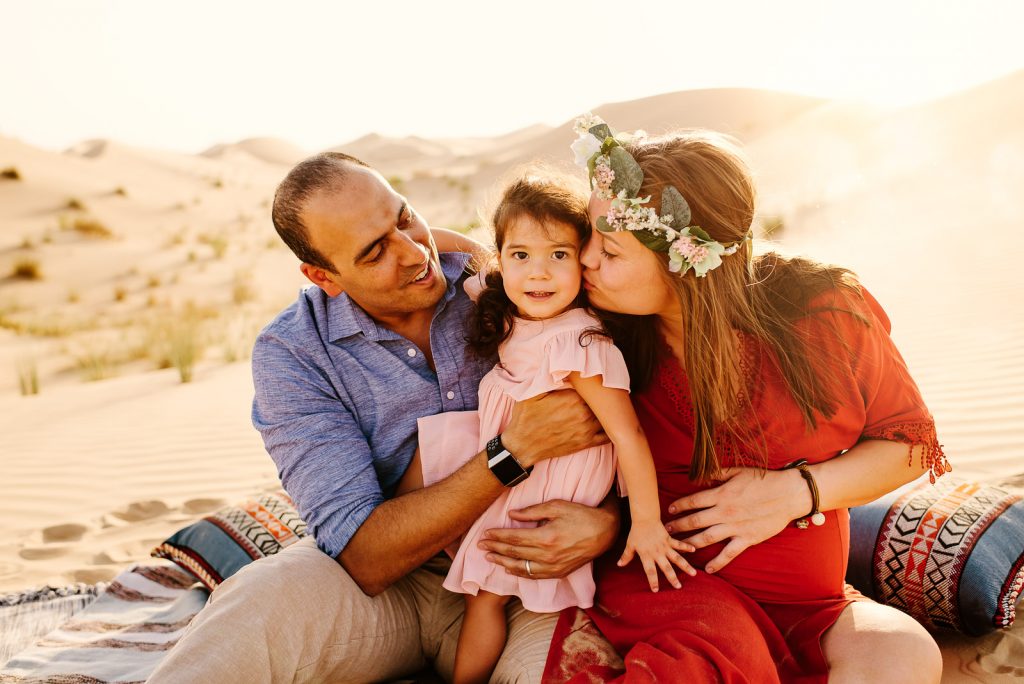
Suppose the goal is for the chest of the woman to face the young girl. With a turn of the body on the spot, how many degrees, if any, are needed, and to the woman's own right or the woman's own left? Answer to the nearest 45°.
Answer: approximately 45° to the woman's own right

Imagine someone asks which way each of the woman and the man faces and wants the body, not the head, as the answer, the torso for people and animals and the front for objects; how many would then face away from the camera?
0

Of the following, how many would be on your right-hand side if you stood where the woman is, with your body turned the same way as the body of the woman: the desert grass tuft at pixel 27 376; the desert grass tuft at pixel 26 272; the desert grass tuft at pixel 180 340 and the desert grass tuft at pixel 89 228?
4

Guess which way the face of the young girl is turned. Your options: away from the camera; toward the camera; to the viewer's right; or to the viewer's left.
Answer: toward the camera

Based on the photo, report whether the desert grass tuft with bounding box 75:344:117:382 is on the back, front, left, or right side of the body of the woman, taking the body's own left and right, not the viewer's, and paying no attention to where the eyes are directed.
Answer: right

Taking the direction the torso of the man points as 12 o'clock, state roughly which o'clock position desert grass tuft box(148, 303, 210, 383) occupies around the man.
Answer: The desert grass tuft is roughly at 7 o'clock from the man.

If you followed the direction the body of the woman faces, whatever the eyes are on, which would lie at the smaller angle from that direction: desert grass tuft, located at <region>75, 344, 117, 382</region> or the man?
the man

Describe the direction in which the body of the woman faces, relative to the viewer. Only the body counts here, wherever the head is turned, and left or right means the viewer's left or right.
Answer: facing the viewer and to the left of the viewer

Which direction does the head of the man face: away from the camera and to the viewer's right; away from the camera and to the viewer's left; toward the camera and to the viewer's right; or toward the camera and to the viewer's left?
toward the camera and to the viewer's right

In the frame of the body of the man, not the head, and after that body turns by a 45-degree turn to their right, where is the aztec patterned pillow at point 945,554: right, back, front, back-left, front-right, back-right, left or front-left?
left

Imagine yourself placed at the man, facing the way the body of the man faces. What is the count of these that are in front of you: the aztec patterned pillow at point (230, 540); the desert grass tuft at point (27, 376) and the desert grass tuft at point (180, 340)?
0

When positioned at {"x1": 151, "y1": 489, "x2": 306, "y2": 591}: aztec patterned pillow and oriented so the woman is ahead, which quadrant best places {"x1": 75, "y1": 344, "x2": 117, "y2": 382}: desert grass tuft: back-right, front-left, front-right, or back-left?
back-left

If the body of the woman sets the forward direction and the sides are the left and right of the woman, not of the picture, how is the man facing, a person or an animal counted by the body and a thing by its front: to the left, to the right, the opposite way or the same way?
to the left

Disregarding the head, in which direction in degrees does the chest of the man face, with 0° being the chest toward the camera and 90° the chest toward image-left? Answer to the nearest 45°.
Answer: approximately 315°
